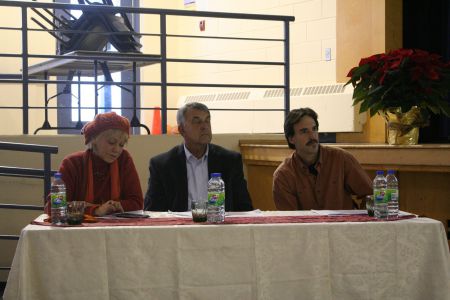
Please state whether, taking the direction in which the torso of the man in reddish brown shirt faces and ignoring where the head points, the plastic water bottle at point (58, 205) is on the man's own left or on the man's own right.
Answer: on the man's own right

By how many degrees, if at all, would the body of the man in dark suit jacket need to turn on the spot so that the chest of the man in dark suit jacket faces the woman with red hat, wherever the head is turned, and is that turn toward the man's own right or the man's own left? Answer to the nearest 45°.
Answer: approximately 45° to the man's own right

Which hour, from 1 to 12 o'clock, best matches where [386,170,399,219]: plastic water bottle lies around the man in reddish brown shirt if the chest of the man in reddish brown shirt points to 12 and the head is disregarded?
The plastic water bottle is roughly at 11 o'clock from the man in reddish brown shirt.

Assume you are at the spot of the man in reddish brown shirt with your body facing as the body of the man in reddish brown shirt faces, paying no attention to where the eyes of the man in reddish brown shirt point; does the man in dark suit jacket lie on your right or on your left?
on your right

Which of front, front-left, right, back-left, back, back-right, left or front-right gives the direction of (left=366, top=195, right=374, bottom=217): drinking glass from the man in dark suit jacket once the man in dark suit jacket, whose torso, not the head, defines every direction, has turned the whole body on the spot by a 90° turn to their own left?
front-right

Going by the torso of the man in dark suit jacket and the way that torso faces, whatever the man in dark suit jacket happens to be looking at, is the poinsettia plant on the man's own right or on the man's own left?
on the man's own left

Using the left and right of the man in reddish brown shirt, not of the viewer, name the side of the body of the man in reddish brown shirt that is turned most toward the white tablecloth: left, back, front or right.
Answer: front

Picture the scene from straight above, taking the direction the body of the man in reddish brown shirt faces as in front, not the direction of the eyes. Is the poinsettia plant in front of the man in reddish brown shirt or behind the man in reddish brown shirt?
behind

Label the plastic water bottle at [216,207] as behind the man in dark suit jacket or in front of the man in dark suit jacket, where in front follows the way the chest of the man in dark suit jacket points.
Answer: in front

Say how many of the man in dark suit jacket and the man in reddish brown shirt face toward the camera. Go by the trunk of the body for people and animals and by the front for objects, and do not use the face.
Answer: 2
